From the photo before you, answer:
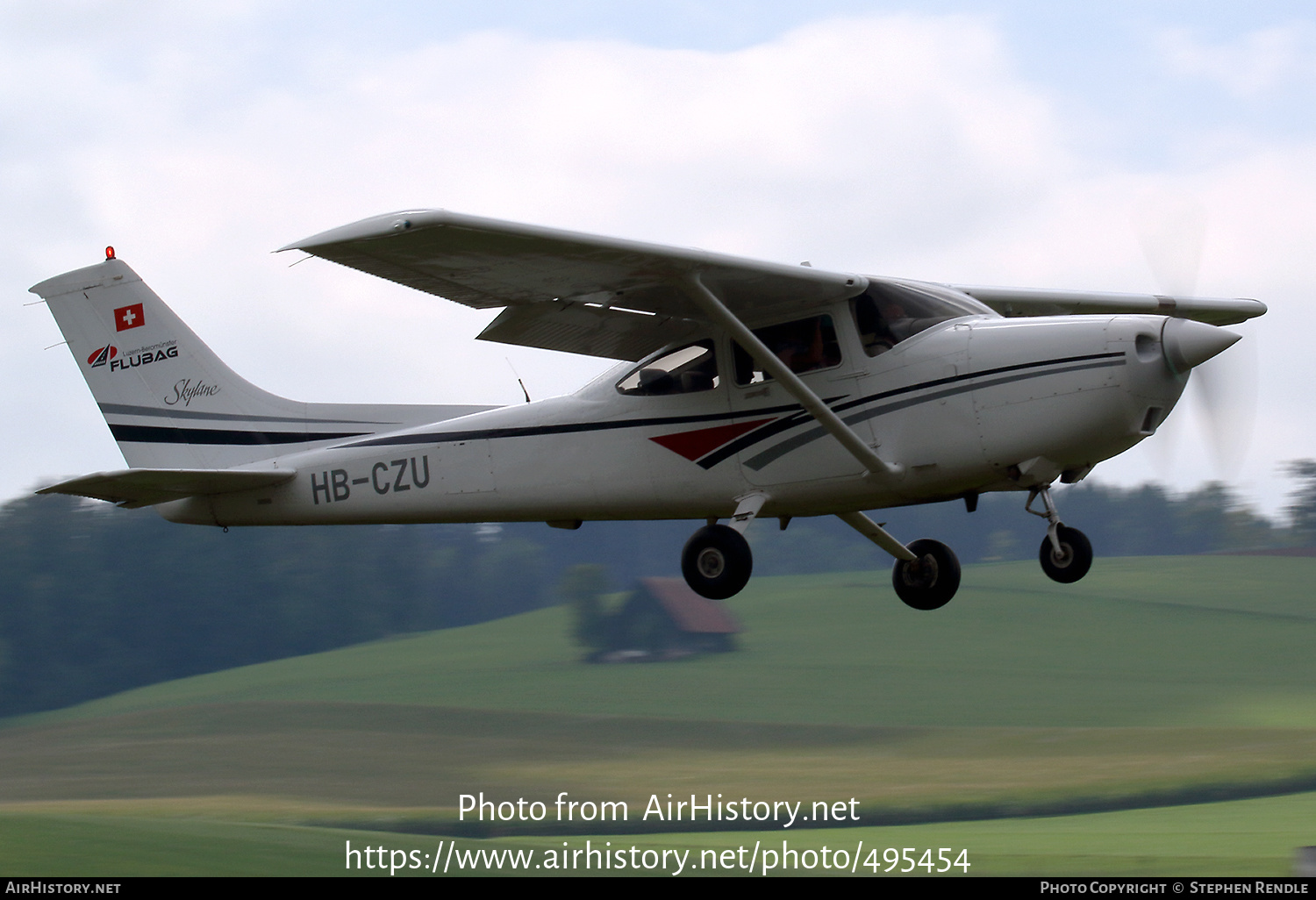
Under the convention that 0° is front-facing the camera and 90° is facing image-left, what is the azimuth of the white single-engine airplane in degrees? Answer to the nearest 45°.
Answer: approximately 315°
